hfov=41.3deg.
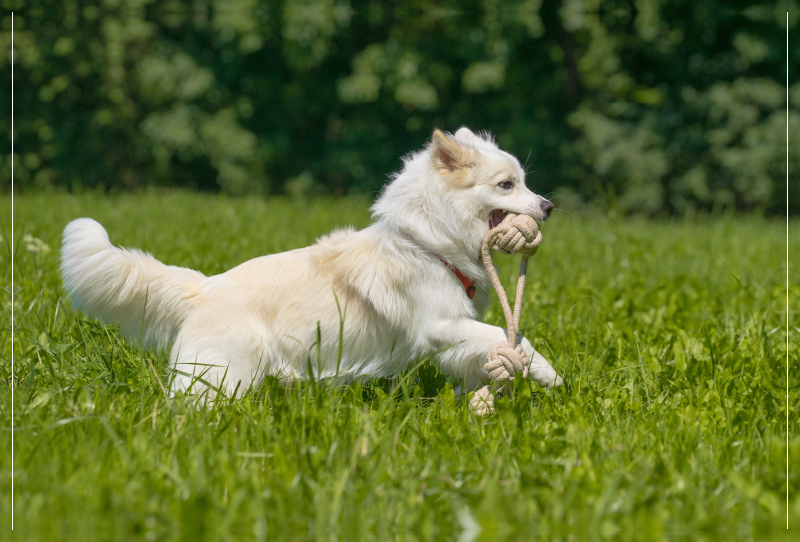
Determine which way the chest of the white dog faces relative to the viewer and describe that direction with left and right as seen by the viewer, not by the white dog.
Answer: facing to the right of the viewer
